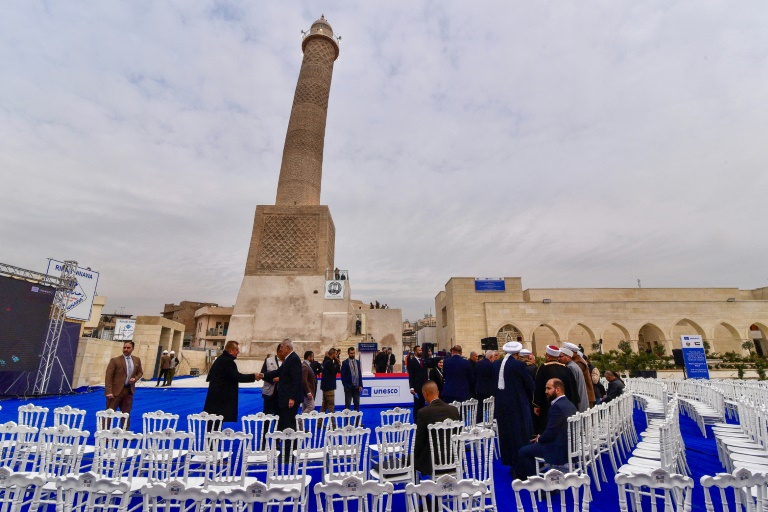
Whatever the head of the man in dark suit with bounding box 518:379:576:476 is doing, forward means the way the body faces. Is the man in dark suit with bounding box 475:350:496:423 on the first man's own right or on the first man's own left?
on the first man's own right

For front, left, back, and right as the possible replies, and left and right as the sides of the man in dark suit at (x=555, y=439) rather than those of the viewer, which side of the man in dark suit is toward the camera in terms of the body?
left

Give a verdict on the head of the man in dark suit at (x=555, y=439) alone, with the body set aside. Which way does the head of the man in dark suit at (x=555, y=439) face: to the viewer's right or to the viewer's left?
to the viewer's left

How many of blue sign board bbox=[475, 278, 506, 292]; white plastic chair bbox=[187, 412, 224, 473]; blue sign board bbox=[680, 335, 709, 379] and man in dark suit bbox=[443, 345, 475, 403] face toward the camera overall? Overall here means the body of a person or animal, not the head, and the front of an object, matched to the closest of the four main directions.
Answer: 2

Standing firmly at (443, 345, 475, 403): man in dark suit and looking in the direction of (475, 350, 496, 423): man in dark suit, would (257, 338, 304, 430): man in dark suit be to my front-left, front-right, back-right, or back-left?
back-right

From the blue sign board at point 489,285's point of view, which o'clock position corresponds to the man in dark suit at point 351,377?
The man in dark suit is roughly at 12 o'clock from the blue sign board.

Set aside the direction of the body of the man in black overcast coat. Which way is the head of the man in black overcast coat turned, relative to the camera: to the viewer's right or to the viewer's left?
to the viewer's right

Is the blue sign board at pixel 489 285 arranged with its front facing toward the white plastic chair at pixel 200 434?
yes

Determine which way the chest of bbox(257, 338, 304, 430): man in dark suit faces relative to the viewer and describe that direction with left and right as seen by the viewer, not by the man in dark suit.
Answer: facing to the left of the viewer

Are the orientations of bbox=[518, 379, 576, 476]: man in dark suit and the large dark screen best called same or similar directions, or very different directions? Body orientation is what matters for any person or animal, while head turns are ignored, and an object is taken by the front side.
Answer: very different directions

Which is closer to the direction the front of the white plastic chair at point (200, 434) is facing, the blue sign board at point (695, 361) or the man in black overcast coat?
the man in black overcast coat

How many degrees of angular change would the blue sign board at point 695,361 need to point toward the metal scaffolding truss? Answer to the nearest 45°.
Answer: approximately 45° to its right
